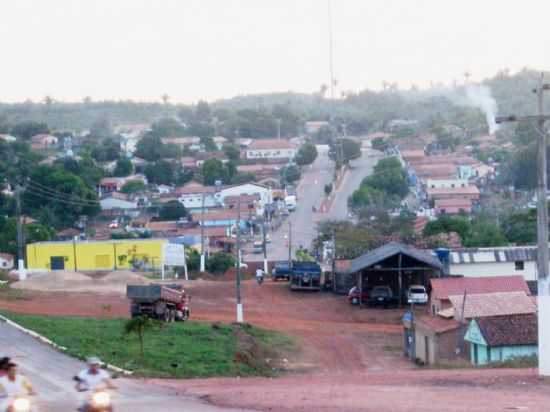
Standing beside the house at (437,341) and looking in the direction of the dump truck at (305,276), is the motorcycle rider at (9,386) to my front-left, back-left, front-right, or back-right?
back-left

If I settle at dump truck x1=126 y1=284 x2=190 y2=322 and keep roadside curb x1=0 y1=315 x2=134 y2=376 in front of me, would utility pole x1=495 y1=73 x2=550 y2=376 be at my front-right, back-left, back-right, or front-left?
front-left

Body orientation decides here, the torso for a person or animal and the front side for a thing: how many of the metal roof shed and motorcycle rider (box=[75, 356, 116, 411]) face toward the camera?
2

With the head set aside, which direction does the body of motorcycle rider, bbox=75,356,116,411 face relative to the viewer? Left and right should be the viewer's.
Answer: facing the viewer

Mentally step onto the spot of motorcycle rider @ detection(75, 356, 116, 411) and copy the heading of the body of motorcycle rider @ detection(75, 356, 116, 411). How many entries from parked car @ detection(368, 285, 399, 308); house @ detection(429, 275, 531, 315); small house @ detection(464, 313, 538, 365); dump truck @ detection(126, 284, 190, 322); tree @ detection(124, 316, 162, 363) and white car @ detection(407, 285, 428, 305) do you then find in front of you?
0

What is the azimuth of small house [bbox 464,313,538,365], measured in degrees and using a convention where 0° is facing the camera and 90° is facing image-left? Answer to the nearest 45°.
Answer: approximately 45°

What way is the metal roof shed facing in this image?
toward the camera

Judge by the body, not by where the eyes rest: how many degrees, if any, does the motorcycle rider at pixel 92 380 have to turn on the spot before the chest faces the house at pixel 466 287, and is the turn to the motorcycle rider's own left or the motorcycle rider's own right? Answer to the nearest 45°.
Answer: approximately 135° to the motorcycle rider's own left

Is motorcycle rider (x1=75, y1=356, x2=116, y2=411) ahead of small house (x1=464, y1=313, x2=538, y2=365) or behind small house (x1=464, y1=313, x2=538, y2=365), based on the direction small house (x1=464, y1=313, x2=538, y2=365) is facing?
ahead

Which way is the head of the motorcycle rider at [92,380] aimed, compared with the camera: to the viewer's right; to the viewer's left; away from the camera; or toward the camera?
toward the camera

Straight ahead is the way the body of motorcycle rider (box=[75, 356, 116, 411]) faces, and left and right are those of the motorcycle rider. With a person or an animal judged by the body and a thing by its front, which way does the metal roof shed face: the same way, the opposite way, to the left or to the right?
the same way

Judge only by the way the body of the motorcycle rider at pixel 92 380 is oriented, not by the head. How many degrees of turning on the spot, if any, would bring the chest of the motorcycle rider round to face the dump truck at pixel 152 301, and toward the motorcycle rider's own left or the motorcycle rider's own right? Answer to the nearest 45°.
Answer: approximately 180°

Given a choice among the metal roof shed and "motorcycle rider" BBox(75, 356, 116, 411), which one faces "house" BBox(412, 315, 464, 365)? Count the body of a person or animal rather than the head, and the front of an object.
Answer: the metal roof shed

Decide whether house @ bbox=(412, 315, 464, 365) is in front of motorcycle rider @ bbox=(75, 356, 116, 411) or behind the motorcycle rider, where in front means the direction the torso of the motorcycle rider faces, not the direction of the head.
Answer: behind

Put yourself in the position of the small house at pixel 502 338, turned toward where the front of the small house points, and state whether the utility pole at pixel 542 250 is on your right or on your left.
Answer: on your left

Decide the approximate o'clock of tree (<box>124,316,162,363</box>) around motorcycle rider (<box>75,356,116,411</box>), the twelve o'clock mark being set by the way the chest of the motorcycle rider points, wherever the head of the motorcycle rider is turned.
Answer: The tree is roughly at 6 o'clock from the motorcycle rider.

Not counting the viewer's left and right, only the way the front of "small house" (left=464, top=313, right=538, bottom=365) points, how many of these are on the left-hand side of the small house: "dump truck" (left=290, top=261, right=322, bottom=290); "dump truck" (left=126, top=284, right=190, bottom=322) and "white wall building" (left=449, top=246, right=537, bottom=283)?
0
